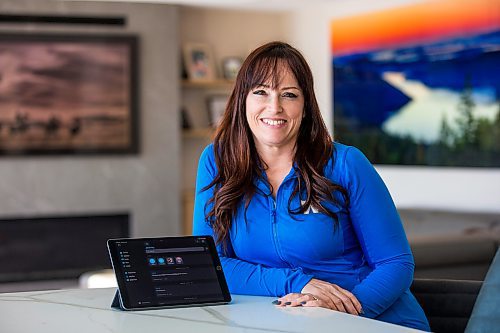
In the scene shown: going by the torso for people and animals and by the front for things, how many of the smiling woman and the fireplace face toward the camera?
2

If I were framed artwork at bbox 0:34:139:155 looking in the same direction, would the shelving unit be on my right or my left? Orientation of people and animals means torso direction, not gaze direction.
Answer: on my left

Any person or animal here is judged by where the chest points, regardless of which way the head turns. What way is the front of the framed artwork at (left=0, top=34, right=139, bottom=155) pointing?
toward the camera

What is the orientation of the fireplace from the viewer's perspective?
toward the camera

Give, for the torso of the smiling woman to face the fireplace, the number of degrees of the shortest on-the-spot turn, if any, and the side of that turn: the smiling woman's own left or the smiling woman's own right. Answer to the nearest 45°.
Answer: approximately 135° to the smiling woman's own right

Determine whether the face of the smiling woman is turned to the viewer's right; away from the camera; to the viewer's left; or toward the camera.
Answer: toward the camera

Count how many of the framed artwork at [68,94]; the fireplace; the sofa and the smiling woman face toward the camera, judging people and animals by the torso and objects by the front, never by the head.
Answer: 4

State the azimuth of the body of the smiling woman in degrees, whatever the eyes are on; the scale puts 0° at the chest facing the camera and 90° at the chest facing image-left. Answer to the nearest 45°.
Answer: approximately 0°

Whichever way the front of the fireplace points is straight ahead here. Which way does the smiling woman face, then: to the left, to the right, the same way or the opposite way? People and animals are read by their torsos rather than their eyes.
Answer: the same way

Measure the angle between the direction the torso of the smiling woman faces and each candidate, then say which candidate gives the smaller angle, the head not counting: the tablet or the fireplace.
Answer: the tablet

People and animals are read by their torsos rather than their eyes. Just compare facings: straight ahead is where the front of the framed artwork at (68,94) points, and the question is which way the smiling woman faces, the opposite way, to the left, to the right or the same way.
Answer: the same way
